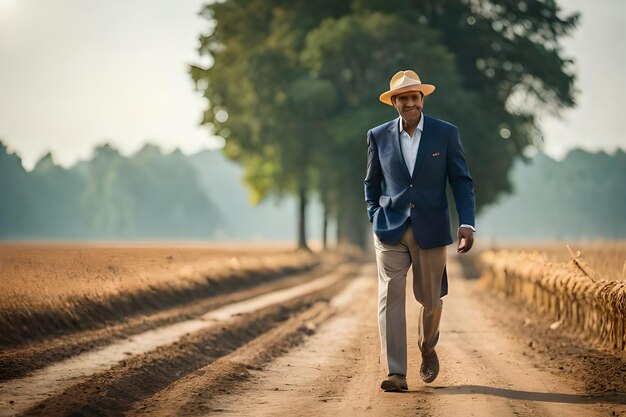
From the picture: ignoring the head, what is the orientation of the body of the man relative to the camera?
toward the camera

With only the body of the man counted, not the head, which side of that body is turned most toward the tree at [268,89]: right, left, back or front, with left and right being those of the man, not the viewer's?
back

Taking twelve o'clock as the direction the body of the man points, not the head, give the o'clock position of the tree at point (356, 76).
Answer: The tree is roughly at 6 o'clock from the man.

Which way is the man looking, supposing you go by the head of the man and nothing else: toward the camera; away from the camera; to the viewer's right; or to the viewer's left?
toward the camera
